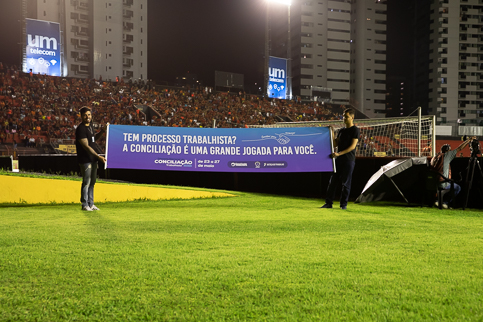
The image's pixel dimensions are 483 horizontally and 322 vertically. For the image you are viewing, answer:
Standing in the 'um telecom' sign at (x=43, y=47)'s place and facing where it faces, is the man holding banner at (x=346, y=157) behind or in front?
in front

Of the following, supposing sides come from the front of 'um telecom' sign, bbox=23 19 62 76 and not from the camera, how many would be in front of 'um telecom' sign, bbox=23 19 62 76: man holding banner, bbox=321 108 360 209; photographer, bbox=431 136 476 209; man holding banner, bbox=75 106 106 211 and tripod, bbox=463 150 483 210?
4

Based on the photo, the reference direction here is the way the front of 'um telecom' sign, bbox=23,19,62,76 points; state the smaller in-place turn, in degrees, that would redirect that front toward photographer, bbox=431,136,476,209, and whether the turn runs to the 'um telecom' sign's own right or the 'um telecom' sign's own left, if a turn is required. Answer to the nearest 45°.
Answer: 0° — it already faces them

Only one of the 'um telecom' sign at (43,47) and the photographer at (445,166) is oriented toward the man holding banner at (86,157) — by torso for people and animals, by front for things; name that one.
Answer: the 'um telecom' sign

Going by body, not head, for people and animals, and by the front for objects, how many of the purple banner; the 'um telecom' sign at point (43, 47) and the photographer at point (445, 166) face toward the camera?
2
